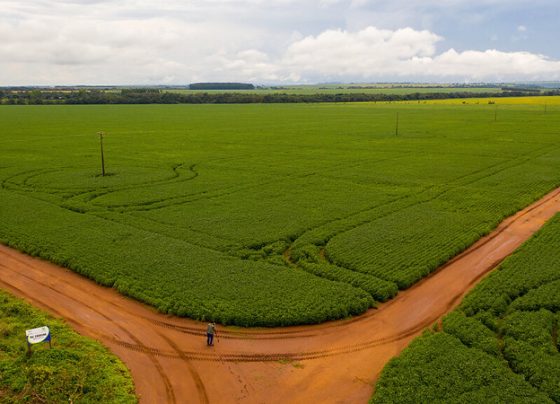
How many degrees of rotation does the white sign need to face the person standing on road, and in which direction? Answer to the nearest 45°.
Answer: approximately 90° to its left

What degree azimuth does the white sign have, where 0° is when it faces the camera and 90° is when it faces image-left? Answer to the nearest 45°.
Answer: approximately 0°
